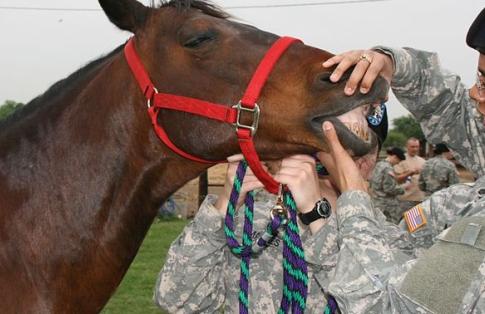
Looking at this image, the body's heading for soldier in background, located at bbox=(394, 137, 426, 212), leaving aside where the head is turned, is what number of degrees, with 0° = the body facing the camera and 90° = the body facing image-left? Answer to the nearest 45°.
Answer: approximately 0°

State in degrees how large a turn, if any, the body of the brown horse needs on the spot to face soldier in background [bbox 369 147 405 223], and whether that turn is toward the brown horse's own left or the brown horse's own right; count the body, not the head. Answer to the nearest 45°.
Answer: approximately 45° to the brown horse's own left

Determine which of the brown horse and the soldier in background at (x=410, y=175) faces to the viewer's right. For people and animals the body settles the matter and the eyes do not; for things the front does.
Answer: the brown horse

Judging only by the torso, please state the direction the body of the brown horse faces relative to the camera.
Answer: to the viewer's right

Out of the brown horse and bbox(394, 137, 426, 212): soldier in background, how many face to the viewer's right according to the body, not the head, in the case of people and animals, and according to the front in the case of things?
1

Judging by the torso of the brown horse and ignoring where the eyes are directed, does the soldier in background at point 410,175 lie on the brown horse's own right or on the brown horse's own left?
on the brown horse's own left

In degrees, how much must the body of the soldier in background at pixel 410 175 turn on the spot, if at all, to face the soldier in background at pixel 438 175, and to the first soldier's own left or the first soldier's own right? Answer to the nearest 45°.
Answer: approximately 45° to the first soldier's own left
